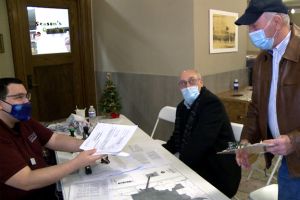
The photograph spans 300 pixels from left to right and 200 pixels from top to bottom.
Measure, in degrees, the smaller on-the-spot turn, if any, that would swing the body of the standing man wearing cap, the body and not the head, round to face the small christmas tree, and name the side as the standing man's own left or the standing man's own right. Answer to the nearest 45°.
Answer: approximately 90° to the standing man's own right

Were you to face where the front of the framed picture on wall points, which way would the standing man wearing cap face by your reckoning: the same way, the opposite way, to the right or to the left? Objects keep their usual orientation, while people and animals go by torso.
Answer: to the right

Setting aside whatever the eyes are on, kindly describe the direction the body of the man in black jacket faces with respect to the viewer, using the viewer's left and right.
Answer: facing the viewer and to the left of the viewer

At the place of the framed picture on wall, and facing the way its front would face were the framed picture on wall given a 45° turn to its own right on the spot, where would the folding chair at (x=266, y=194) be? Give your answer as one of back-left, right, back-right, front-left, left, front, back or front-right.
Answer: front

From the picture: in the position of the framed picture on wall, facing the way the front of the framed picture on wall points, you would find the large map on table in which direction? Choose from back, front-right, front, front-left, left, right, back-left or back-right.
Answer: front-right

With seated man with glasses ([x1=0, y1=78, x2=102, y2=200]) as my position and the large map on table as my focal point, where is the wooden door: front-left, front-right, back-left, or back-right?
back-left

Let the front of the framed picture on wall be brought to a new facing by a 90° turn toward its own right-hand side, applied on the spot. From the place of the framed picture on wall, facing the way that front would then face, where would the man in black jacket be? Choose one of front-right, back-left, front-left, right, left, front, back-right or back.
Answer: front-left

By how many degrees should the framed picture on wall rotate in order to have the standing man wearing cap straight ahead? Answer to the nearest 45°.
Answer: approximately 45° to its right

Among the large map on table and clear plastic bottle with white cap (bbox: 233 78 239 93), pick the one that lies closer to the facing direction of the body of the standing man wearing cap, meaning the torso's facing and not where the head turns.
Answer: the large map on table

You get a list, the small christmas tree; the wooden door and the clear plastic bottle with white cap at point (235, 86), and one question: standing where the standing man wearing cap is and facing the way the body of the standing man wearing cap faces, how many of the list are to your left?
0

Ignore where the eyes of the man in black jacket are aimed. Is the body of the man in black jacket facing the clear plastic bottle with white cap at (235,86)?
no

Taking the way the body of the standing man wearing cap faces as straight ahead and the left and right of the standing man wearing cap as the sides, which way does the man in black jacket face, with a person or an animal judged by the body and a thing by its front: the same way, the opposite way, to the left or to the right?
the same way

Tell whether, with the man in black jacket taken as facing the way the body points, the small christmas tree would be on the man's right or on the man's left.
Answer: on the man's right

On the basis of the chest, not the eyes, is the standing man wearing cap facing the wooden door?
no

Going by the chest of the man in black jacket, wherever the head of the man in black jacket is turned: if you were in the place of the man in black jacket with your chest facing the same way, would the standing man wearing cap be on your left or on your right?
on your left

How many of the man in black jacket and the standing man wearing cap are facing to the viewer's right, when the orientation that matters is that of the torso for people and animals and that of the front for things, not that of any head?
0

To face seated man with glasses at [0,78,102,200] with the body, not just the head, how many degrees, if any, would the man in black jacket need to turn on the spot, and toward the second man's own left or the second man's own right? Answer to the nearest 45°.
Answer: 0° — they already face them
